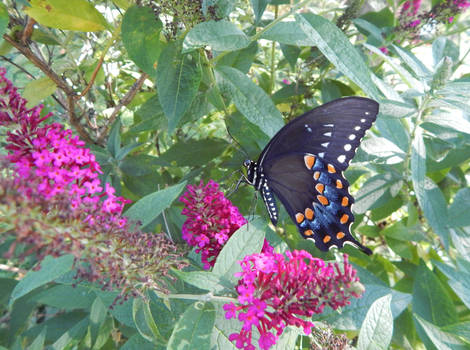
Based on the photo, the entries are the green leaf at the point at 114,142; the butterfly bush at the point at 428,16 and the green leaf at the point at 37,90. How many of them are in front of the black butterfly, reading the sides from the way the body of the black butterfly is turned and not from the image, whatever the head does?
2

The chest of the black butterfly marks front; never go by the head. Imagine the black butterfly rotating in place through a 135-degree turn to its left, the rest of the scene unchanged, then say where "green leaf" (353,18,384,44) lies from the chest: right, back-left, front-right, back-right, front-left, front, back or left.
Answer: left

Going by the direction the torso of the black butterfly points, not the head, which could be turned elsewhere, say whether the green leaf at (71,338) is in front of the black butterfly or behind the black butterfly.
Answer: in front

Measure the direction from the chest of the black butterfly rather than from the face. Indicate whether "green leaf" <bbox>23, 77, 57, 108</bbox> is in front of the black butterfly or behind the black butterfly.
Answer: in front

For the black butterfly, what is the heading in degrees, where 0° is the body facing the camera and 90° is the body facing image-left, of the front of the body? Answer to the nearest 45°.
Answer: approximately 90°

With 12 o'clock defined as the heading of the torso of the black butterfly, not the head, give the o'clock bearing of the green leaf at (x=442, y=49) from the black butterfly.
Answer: The green leaf is roughly at 5 o'clock from the black butterfly.

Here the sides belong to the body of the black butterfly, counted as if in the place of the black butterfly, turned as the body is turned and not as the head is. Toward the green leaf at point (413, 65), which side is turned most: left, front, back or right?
back
